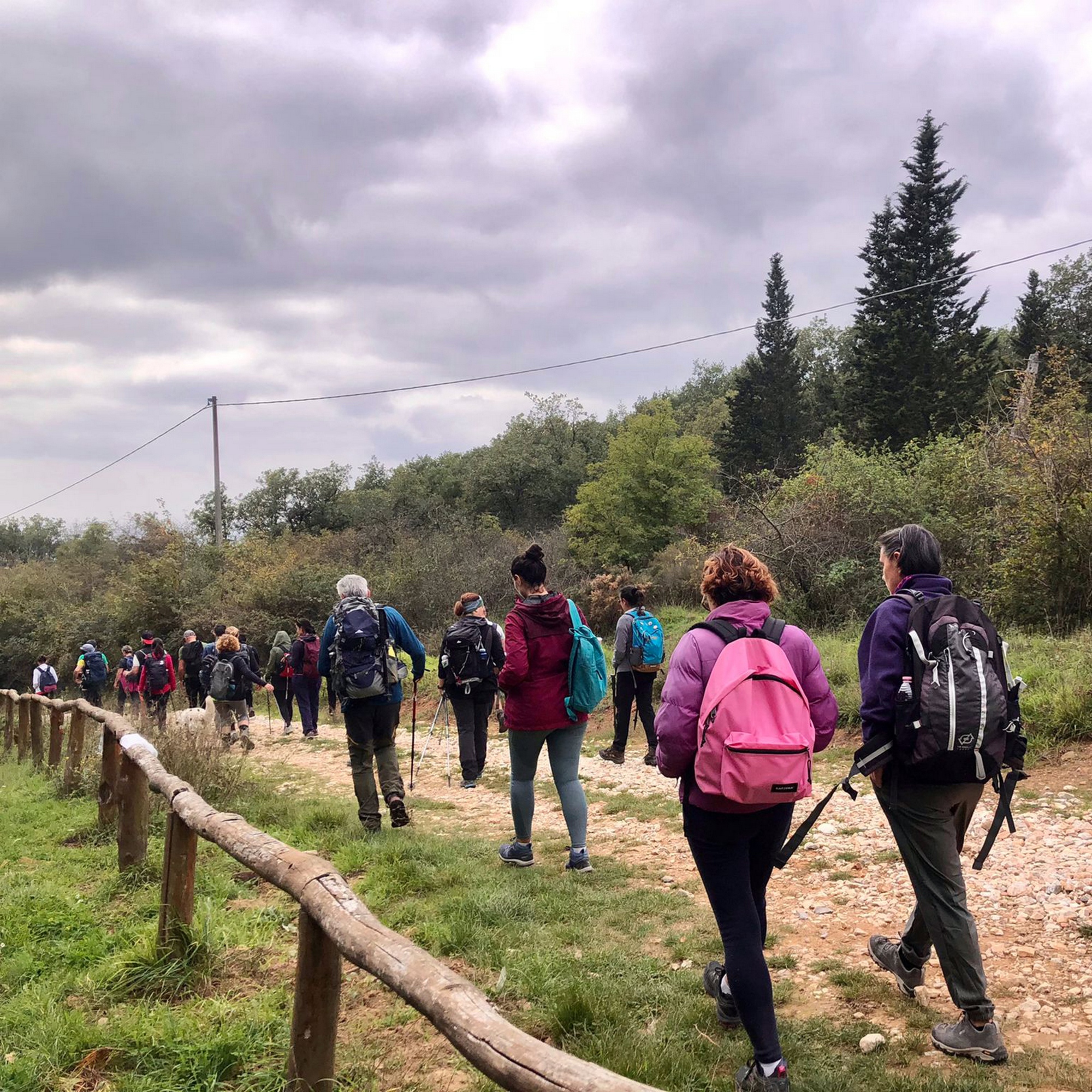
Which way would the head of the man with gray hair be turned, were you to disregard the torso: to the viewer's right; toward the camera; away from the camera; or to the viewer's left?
away from the camera

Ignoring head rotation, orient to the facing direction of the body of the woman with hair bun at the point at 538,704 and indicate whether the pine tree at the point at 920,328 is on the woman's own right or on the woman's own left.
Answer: on the woman's own right

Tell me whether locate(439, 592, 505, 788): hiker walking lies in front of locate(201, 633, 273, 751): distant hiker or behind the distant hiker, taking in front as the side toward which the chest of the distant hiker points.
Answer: behind

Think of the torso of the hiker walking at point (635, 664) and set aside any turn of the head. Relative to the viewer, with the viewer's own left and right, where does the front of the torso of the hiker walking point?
facing away from the viewer and to the left of the viewer

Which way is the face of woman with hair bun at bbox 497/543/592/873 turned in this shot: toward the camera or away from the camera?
away from the camera

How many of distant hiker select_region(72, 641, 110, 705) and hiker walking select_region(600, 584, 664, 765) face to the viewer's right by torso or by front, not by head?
0

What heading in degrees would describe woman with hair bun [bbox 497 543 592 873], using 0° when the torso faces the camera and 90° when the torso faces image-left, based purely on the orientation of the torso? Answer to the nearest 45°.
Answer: approximately 135°

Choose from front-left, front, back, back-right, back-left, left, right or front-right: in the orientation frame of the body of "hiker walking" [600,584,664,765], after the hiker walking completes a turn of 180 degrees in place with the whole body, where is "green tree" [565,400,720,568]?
back-left

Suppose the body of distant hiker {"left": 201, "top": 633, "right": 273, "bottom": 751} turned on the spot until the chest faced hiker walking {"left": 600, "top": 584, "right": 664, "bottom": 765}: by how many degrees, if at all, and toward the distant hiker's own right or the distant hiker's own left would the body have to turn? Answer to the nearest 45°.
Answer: approximately 135° to the distant hiker's own right

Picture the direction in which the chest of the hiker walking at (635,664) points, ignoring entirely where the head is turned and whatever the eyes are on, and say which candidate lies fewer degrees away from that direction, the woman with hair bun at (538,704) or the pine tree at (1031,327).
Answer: the pine tree

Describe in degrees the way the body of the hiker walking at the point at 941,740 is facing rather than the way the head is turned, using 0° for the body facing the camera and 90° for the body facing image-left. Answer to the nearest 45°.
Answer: approximately 135°

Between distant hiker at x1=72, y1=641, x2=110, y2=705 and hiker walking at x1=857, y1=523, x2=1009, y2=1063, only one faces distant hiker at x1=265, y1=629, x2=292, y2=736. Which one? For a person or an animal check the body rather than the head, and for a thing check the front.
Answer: the hiker walking

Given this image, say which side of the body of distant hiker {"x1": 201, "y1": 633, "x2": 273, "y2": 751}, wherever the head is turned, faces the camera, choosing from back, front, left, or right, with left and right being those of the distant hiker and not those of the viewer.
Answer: back
